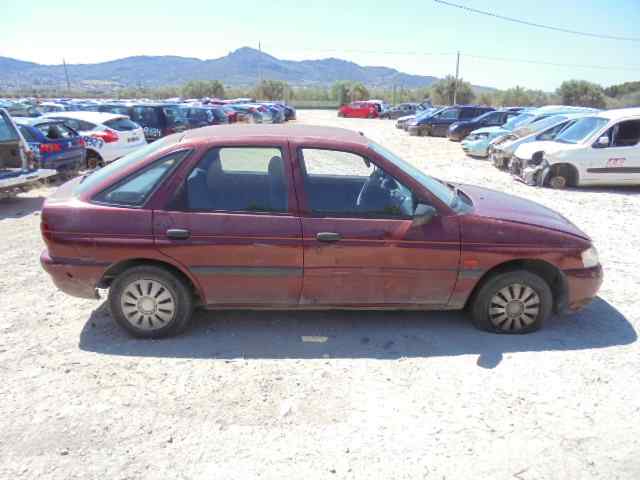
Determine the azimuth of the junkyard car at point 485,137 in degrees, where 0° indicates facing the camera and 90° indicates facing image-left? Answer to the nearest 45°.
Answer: approximately 45°

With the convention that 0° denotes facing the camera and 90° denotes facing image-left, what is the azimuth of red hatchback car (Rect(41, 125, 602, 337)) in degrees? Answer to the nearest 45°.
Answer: approximately 270°

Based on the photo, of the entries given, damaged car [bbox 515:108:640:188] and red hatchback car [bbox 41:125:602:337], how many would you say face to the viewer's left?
1

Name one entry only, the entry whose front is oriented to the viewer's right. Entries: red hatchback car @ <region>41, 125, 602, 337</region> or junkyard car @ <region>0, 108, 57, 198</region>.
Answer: the red hatchback car

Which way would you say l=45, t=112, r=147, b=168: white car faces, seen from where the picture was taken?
facing away from the viewer and to the left of the viewer

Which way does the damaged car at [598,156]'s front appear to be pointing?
to the viewer's left

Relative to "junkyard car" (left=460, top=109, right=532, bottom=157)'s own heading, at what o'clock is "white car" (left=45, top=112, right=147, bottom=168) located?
The white car is roughly at 12 o'clock from the junkyard car.

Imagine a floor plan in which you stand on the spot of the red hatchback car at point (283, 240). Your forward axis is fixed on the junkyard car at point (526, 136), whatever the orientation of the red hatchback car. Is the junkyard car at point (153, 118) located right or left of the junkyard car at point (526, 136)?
left

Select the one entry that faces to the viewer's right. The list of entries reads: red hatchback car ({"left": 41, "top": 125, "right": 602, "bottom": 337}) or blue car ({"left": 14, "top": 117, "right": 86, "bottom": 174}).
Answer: the red hatchback car

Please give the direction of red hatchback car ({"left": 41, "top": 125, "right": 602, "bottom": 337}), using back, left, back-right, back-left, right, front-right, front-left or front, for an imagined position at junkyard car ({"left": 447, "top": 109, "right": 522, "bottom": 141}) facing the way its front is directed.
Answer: front-left

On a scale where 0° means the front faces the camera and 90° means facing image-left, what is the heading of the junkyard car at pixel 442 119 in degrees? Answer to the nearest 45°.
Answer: approximately 45°
